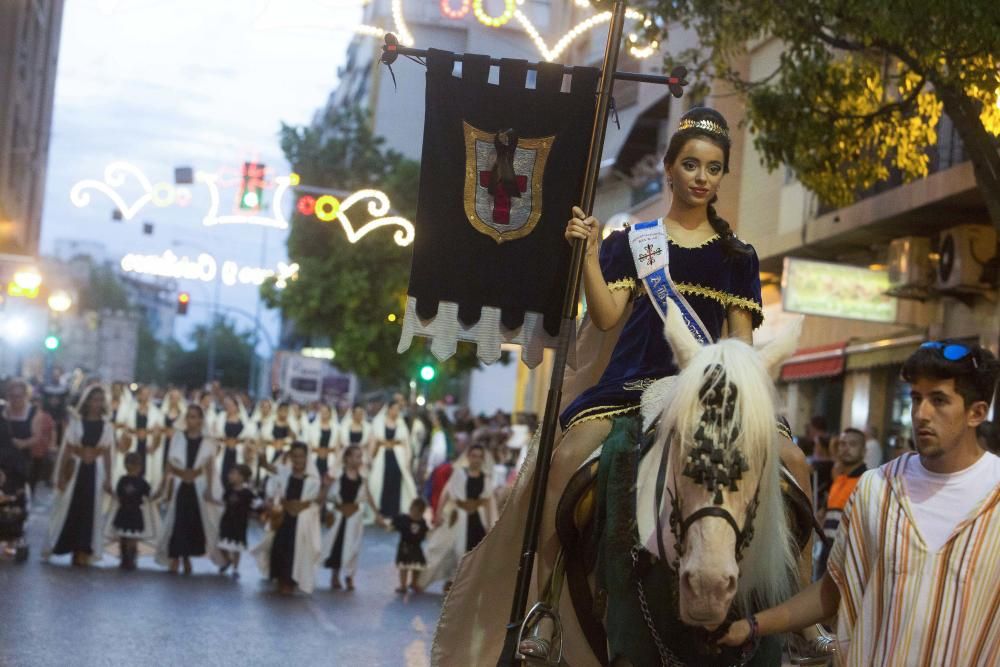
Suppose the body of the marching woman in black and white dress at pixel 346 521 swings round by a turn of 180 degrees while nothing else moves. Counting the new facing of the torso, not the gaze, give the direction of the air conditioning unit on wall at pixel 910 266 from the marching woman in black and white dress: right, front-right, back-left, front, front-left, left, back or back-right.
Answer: right

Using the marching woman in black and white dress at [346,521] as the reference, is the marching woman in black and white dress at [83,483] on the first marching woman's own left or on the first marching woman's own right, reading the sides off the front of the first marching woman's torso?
on the first marching woman's own right

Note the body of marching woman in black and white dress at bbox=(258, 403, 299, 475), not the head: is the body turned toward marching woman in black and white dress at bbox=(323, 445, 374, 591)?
yes

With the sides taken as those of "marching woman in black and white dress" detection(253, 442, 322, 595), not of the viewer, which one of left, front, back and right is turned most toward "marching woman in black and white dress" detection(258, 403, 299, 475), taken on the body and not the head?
back

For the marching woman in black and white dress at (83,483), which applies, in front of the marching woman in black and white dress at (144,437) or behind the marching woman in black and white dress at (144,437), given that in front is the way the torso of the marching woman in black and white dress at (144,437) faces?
in front

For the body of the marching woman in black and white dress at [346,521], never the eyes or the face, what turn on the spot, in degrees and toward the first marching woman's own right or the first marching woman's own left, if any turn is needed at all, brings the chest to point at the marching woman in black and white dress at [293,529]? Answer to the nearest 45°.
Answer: approximately 45° to the first marching woman's own right
